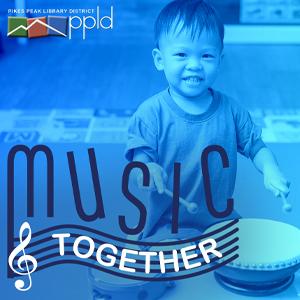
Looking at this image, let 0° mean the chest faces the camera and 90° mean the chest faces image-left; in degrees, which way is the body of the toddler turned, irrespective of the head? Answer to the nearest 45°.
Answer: approximately 0°
